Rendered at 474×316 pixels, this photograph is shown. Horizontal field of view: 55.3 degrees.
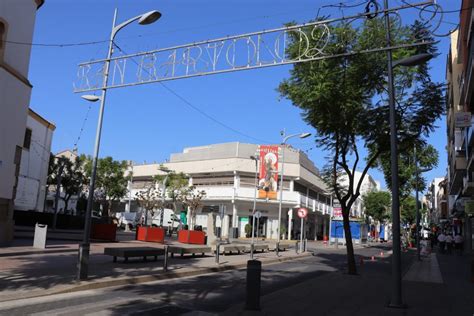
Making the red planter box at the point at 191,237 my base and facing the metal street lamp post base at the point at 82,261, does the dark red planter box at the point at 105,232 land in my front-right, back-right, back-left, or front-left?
front-right

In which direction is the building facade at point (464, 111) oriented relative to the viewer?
to the viewer's left

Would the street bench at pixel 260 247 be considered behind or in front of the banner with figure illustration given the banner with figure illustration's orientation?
in front

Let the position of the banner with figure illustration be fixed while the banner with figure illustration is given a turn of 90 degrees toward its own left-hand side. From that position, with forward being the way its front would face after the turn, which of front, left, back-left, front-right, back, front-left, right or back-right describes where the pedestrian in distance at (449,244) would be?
front

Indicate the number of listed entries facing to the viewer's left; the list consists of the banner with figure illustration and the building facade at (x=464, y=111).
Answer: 1

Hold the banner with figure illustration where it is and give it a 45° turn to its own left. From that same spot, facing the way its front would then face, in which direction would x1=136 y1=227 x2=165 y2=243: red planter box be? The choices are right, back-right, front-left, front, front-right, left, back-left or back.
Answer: right

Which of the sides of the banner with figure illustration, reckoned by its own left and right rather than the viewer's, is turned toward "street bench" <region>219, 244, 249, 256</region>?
front

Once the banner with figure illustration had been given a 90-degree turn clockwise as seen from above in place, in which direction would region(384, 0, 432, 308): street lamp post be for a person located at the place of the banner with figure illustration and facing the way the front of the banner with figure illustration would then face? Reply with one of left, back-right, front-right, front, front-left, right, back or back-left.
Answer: left

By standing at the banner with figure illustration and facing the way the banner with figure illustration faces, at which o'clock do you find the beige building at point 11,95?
The beige building is roughly at 1 o'clock from the banner with figure illustration.

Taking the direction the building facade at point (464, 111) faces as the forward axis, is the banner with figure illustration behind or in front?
in front

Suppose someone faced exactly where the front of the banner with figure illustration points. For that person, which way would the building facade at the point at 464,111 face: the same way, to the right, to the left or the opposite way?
to the right

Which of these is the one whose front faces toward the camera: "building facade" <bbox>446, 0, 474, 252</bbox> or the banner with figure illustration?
the banner with figure illustration

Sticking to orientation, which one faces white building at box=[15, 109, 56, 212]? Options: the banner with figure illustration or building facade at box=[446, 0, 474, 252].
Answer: the building facade

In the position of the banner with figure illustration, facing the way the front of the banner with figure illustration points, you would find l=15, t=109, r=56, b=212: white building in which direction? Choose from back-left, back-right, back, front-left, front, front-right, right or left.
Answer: right

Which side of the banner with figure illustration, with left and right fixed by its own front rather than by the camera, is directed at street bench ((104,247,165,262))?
front

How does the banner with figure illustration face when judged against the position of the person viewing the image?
facing the viewer
